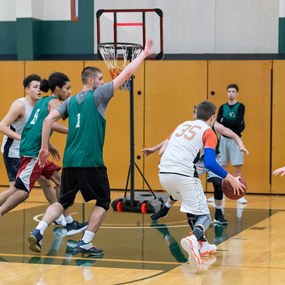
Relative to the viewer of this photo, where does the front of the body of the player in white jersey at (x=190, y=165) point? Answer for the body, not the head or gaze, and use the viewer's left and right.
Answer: facing away from the viewer and to the right of the viewer

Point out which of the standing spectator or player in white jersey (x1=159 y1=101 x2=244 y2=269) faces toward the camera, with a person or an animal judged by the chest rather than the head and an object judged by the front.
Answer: the standing spectator

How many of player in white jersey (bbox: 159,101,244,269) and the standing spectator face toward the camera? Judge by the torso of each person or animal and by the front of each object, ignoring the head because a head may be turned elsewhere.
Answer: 1

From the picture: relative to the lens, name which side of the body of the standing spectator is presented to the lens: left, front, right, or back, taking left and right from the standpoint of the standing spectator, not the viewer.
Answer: front

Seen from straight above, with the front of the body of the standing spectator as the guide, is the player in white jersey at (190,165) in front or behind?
in front

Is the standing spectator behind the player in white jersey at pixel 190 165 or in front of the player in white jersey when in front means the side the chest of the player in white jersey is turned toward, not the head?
in front
